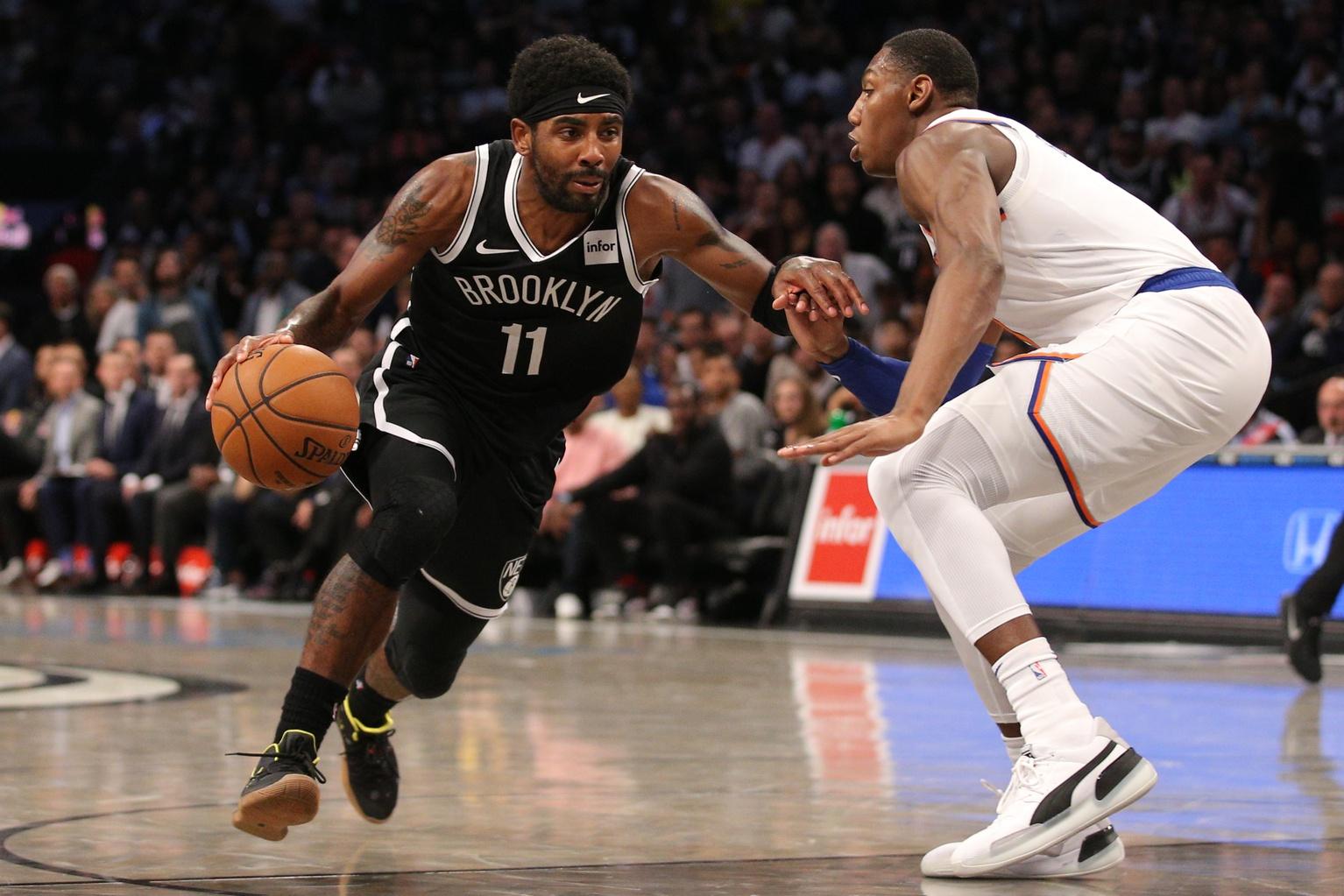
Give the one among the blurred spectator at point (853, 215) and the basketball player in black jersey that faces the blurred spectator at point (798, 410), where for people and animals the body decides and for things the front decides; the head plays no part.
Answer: the blurred spectator at point (853, 215)

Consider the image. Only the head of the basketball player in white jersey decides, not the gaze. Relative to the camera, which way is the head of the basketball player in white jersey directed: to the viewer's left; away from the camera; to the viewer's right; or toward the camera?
to the viewer's left

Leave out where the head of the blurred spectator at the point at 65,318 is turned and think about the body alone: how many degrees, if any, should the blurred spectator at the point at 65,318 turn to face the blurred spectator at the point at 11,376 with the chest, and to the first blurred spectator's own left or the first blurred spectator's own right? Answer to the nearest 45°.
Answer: approximately 45° to the first blurred spectator's own right

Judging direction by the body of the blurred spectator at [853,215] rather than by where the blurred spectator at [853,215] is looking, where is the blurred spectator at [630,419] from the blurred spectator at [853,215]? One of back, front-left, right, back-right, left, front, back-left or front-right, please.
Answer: front-right

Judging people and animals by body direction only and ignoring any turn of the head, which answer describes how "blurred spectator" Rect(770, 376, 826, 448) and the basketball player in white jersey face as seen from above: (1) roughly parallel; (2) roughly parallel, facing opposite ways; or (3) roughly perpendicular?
roughly perpendicular

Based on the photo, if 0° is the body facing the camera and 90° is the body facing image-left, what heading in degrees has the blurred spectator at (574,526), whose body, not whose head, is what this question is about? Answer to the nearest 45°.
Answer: approximately 45°

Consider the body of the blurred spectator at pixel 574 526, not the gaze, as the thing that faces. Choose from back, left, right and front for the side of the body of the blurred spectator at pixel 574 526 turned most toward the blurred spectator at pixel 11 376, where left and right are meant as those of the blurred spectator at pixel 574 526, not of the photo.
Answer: right

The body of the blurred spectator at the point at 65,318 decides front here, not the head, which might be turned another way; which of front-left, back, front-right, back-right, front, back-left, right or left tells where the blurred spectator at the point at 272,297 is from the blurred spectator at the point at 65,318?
front-left

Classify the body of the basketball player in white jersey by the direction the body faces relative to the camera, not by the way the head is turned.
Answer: to the viewer's left

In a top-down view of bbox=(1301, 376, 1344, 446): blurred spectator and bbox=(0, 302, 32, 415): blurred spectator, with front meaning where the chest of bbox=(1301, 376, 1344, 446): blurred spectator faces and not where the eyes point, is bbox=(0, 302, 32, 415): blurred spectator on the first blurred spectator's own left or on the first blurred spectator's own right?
on the first blurred spectator's own right

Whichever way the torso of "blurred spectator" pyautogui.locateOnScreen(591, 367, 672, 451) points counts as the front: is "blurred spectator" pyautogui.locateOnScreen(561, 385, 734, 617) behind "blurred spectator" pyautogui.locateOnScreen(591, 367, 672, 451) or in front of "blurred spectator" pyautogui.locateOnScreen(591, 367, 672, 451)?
in front

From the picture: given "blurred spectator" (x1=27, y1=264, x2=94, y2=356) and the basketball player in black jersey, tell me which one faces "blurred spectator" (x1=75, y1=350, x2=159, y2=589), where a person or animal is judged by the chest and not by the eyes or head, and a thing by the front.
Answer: "blurred spectator" (x1=27, y1=264, x2=94, y2=356)

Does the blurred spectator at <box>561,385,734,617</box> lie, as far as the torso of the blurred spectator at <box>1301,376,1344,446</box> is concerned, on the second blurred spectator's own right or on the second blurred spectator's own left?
on the second blurred spectator's own right

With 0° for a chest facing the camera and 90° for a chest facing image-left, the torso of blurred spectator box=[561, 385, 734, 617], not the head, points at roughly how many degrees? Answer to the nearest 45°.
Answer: approximately 45°
